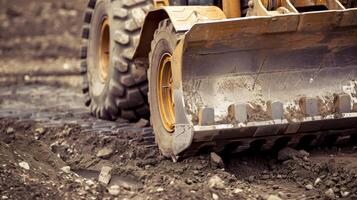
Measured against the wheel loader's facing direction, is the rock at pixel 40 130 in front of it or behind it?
behind

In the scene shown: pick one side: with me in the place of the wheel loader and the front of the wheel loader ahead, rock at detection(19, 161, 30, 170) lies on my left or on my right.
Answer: on my right

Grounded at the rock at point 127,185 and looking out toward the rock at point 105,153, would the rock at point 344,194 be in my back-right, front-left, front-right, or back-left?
back-right

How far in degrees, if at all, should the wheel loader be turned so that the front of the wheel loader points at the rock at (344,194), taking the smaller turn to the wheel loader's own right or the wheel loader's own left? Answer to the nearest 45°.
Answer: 0° — it already faces it

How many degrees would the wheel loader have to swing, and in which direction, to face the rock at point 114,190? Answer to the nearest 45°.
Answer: approximately 90° to its right

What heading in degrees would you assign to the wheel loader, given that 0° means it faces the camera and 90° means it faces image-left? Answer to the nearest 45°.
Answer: approximately 315°
